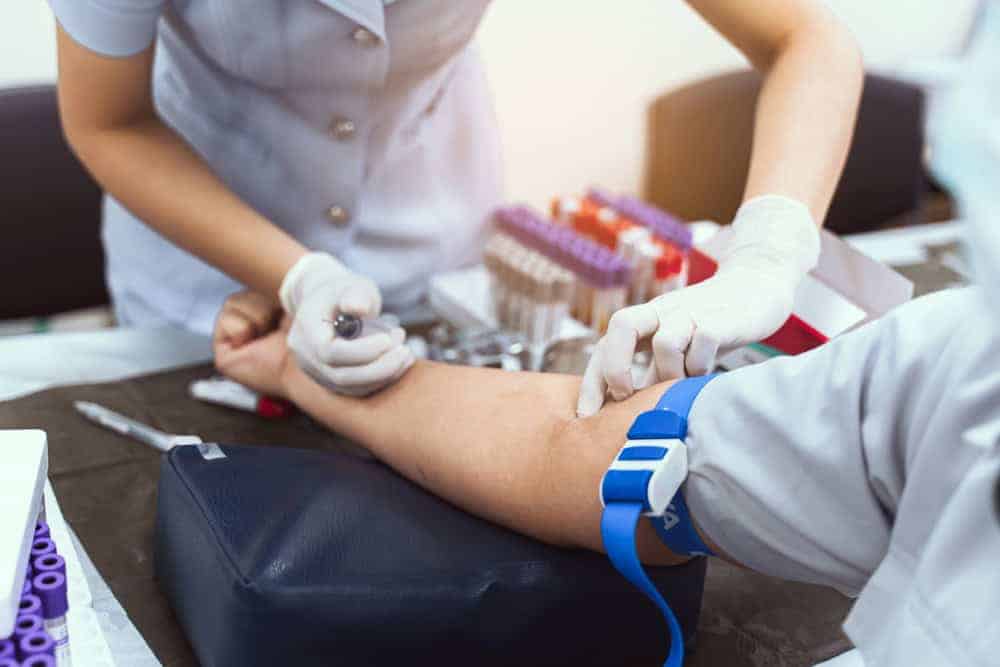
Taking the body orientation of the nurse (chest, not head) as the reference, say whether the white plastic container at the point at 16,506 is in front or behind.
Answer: in front

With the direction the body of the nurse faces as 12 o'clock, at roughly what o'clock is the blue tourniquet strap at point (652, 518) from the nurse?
The blue tourniquet strap is roughly at 11 o'clock from the nurse.

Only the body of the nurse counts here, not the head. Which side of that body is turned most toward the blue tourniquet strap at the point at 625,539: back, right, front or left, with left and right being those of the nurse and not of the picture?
front

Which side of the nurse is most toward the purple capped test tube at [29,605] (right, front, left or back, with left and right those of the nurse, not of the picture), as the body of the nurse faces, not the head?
front

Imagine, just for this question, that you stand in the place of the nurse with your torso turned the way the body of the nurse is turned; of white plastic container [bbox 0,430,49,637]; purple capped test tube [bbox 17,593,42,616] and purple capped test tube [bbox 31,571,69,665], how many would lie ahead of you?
3

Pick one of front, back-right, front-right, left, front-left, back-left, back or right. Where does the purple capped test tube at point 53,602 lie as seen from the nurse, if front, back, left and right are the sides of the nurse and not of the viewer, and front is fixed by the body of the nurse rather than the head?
front

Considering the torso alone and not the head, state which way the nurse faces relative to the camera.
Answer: toward the camera
